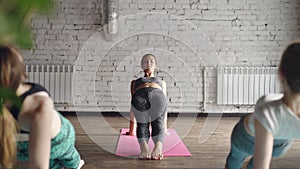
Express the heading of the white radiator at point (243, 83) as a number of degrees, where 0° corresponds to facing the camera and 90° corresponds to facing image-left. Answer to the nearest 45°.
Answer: approximately 0°

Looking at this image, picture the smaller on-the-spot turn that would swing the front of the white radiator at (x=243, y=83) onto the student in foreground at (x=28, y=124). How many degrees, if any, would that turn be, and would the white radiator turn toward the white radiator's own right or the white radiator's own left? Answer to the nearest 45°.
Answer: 0° — it already faces them

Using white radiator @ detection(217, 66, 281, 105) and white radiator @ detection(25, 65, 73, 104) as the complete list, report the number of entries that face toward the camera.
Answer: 2

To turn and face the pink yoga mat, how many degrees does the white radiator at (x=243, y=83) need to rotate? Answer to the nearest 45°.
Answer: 0° — it already faces it

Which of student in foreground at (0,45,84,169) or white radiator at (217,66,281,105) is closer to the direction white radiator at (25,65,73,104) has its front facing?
the student in foreground
